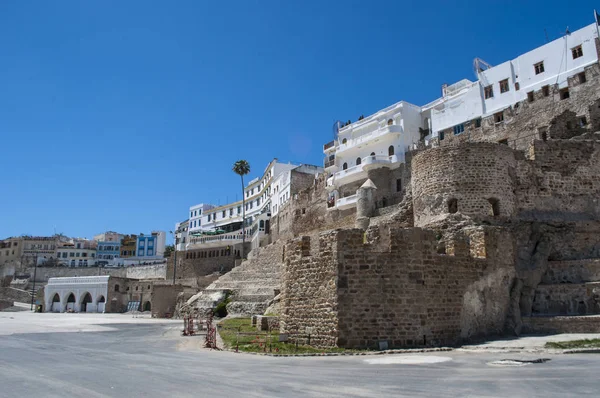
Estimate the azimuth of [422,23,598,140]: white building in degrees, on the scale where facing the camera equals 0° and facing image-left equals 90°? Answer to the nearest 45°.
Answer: approximately 45°

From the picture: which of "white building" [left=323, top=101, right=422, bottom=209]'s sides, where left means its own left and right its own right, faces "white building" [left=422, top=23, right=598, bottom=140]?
left

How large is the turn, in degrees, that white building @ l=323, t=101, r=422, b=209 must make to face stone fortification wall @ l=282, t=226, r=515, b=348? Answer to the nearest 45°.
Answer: approximately 45° to its left

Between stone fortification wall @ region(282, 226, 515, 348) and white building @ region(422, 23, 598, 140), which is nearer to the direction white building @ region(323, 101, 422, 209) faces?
the stone fortification wall

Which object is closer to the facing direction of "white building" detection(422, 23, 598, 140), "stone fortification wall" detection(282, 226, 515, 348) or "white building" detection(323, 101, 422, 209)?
the stone fortification wall

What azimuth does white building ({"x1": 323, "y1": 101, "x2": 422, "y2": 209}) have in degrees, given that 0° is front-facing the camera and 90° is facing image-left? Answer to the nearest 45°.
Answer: approximately 45°

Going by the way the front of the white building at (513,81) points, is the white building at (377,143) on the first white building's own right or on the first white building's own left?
on the first white building's own right
